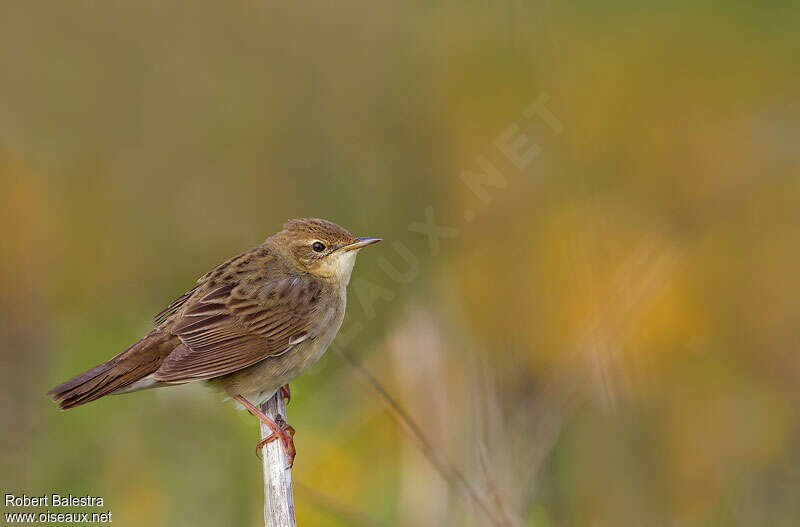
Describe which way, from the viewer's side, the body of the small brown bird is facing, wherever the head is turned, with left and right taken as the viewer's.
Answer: facing to the right of the viewer
